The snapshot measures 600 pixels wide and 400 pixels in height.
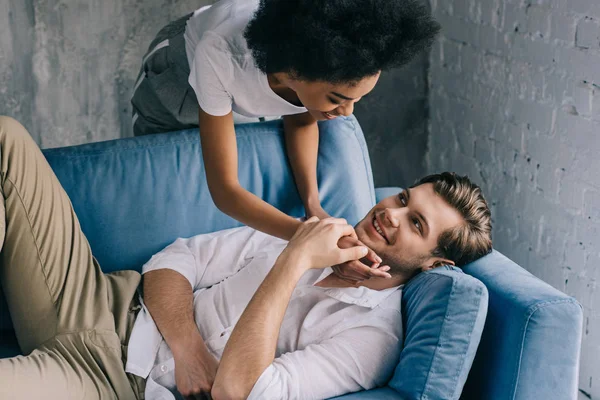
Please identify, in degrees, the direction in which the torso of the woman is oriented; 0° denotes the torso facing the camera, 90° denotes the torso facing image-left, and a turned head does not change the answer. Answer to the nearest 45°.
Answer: approximately 315°
